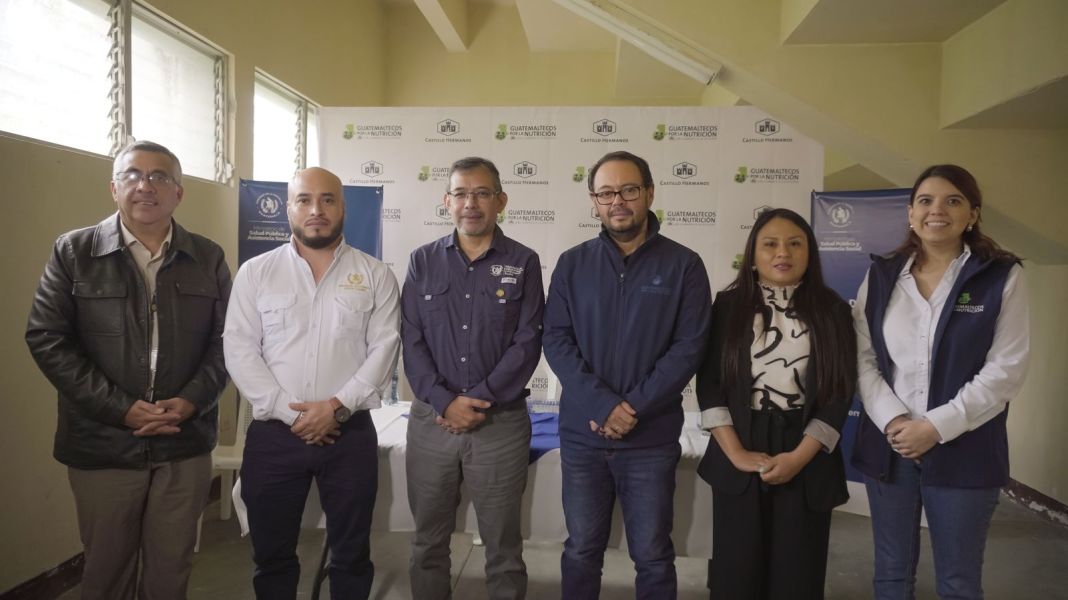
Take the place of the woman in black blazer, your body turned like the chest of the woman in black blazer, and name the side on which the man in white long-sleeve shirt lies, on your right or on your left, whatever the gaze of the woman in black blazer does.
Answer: on your right

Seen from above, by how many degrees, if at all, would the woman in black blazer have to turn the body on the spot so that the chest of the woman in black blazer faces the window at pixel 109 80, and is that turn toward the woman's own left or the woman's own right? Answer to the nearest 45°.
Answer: approximately 90° to the woman's own right

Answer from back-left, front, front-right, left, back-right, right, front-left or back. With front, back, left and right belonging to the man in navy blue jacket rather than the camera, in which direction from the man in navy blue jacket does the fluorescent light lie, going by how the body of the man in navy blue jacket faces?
back

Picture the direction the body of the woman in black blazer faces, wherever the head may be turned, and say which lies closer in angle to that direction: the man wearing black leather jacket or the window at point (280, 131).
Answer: the man wearing black leather jacket

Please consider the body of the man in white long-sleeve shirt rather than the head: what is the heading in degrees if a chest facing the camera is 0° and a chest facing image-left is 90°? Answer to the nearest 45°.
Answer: approximately 0°

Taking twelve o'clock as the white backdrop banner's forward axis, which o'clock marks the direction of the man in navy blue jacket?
The man in navy blue jacket is roughly at 12 o'clock from the white backdrop banner.
